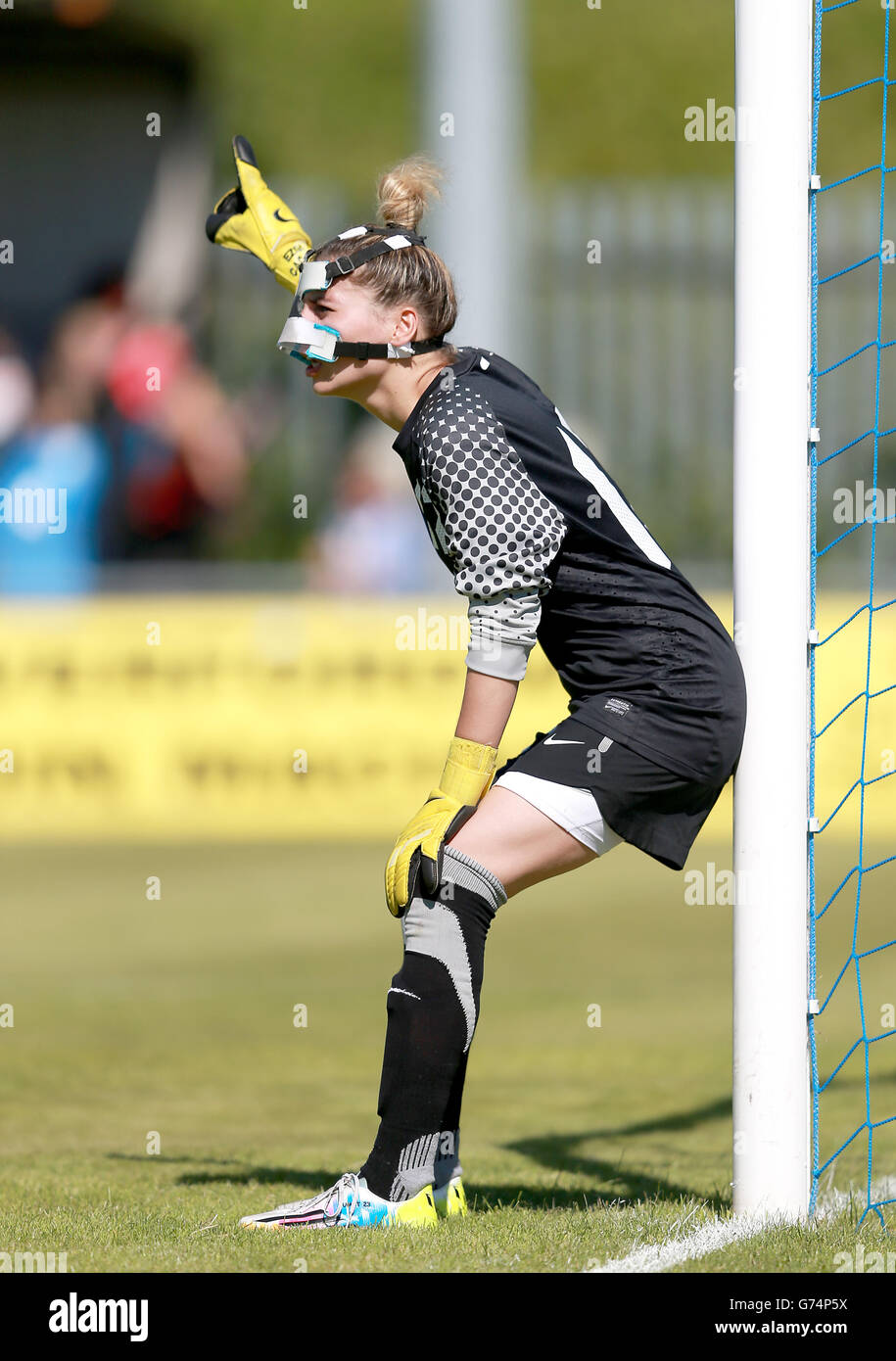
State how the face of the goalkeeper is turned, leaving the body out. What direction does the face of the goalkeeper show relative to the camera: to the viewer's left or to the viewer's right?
to the viewer's left

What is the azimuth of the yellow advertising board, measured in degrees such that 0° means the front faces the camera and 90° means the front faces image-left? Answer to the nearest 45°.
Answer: approximately 0°

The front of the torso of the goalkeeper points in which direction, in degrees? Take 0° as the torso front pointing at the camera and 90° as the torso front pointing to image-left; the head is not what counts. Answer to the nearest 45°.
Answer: approximately 90°

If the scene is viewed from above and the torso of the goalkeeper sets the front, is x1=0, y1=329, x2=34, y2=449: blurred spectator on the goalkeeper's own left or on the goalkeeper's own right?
on the goalkeeper's own right

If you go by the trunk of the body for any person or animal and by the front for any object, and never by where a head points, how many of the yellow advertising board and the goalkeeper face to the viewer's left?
1

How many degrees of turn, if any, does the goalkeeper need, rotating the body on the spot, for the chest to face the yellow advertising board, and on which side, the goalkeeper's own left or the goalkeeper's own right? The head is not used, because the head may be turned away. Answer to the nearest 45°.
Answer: approximately 90° to the goalkeeper's own right

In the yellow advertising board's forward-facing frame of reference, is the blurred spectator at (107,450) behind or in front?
behind

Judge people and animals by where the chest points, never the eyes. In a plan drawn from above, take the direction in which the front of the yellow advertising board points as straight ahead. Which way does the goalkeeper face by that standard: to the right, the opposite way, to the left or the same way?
to the right

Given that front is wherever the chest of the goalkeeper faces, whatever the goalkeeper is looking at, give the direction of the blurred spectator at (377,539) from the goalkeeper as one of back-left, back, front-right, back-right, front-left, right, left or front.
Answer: right
